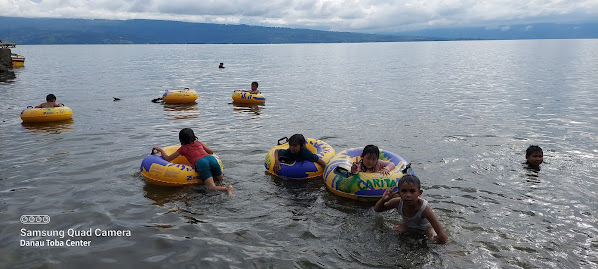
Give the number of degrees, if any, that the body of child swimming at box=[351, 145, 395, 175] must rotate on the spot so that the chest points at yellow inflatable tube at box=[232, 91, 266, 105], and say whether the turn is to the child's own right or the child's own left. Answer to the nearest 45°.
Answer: approximately 135° to the child's own right

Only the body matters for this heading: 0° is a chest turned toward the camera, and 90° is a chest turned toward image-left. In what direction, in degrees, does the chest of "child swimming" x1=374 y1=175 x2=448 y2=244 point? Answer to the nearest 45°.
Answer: approximately 0°

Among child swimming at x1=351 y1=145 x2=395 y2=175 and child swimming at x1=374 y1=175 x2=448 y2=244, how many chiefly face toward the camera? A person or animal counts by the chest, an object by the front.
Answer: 2

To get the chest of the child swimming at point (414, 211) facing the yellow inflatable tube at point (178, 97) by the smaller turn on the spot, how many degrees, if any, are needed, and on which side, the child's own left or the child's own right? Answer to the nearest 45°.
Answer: approximately 135° to the child's own right

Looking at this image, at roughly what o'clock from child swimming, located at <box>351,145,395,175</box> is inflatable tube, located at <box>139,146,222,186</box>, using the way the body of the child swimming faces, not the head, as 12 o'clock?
The inflatable tube is roughly at 3 o'clock from the child swimming.

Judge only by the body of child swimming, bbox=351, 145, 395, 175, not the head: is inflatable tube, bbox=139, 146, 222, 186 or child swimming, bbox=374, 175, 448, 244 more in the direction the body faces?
the child swimming

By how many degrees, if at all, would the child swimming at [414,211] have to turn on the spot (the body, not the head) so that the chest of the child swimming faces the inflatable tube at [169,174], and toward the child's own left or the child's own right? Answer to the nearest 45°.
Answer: approximately 90° to the child's own right

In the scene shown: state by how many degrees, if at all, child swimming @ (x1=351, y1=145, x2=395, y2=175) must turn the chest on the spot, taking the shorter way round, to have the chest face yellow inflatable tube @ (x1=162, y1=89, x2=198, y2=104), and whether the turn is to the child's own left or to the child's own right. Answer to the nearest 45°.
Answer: approximately 135° to the child's own right

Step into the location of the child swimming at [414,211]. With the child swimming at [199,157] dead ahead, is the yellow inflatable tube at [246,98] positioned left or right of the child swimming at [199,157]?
right

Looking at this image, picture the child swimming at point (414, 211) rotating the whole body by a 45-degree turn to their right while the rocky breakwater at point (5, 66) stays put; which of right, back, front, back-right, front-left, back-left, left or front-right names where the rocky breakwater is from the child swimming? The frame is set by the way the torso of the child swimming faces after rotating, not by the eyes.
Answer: right

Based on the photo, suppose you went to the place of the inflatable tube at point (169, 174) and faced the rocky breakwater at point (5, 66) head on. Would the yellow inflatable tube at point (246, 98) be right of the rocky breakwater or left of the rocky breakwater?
right

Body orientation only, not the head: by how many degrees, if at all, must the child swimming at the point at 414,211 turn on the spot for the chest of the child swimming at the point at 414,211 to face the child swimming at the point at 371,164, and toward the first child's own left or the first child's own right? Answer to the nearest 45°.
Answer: approximately 135° to the first child's own right

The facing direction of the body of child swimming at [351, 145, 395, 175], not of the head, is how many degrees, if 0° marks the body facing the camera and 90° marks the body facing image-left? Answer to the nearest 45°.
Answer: approximately 0°
